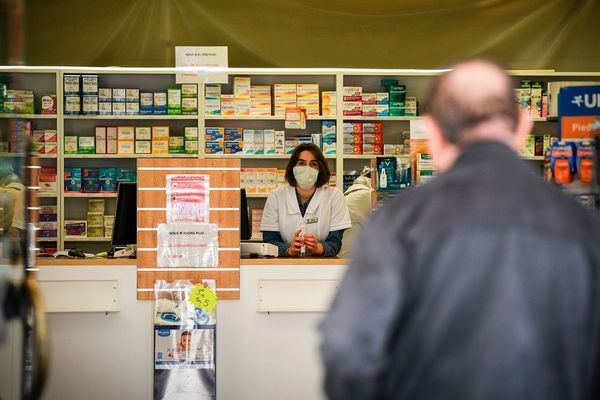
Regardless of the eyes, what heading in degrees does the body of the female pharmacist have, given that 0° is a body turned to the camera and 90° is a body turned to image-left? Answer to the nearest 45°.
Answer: approximately 0°

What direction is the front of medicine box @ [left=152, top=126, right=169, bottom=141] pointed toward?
toward the camera

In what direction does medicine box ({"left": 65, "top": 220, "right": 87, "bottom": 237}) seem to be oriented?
toward the camera

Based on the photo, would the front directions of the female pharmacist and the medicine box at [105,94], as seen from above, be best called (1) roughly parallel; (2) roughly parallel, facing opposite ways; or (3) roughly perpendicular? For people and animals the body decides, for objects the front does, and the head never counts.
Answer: roughly parallel

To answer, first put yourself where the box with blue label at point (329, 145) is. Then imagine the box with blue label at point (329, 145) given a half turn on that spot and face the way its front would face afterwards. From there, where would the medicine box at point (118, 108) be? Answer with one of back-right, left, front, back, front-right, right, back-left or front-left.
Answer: left

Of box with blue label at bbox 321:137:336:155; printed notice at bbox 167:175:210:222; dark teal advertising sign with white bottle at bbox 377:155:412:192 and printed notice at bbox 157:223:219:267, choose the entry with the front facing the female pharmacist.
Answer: box with blue label at bbox 321:137:336:155

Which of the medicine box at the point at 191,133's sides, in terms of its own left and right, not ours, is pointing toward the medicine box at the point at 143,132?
right

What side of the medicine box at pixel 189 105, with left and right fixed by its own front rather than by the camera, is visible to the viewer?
front

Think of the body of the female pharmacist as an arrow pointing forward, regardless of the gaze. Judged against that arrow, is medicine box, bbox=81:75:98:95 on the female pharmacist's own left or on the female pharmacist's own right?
on the female pharmacist's own right

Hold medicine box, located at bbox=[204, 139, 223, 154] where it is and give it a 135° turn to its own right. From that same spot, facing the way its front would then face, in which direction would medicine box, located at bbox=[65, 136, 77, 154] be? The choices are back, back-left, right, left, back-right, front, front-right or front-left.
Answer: front-left

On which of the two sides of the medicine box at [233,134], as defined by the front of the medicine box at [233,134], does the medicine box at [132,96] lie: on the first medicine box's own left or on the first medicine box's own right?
on the first medicine box's own right

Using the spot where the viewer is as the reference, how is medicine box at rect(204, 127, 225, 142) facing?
facing the viewer

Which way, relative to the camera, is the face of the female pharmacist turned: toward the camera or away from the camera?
toward the camera

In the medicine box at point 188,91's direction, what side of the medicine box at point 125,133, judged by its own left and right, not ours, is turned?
left
